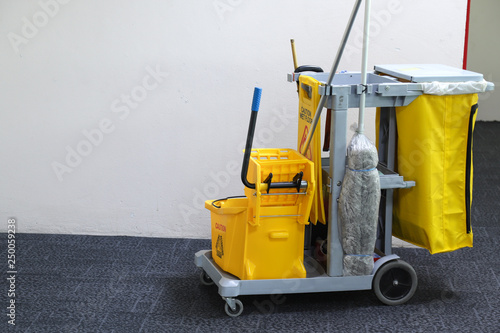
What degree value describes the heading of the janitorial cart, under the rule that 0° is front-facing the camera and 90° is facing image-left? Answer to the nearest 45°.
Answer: approximately 90°
